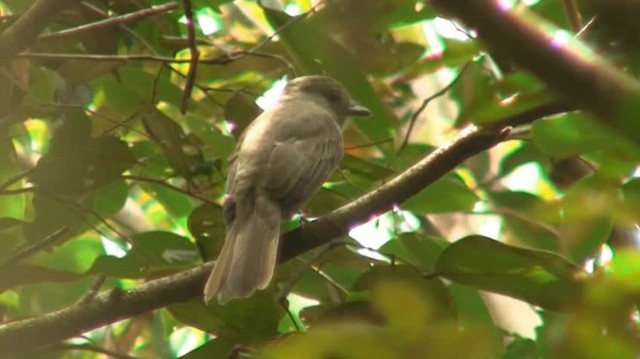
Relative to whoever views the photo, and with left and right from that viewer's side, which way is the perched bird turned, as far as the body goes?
facing away from the viewer and to the right of the viewer

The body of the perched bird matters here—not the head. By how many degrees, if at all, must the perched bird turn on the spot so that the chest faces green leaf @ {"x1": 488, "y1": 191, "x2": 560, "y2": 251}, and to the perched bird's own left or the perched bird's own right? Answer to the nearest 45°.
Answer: approximately 45° to the perched bird's own right

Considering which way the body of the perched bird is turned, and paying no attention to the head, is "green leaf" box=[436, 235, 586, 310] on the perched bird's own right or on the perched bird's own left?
on the perched bird's own right

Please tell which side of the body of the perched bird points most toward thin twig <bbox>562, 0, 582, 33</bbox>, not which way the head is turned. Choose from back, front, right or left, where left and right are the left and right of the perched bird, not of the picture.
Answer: right

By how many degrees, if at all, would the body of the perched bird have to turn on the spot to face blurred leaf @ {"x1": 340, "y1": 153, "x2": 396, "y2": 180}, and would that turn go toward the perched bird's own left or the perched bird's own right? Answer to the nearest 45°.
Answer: approximately 90° to the perched bird's own right

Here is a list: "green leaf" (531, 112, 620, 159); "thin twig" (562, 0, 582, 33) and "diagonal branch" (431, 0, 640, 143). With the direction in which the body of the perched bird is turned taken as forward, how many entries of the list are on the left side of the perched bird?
0

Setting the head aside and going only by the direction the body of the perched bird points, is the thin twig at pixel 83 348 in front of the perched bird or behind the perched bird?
behind
